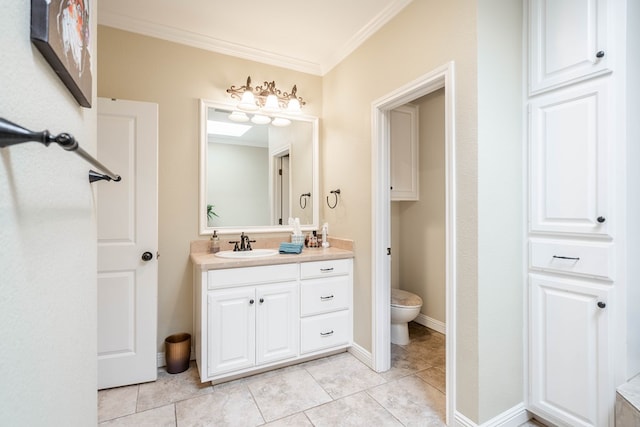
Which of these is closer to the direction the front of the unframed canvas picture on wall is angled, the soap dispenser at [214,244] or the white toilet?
the white toilet

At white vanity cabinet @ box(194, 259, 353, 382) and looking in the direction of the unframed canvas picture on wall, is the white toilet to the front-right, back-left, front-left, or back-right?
back-left

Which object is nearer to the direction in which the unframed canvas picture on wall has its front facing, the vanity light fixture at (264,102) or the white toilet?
the white toilet

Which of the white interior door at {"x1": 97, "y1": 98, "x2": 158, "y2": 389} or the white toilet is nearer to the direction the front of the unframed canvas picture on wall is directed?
the white toilet

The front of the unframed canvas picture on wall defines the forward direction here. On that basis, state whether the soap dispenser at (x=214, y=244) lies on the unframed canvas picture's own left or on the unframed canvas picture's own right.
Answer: on the unframed canvas picture's own left

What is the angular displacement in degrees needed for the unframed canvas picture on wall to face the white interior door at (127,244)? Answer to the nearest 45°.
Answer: approximately 90° to its left

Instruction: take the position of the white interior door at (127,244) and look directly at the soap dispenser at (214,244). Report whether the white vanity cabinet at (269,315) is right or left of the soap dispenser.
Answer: right

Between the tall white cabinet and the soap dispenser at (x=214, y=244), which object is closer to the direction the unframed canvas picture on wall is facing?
the tall white cabinet

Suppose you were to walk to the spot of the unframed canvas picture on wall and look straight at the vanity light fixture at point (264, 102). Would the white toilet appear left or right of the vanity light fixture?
right

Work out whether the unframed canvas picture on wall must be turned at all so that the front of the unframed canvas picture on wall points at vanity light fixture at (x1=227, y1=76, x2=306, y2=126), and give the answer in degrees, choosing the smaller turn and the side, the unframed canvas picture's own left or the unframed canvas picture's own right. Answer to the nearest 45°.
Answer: approximately 45° to the unframed canvas picture's own left

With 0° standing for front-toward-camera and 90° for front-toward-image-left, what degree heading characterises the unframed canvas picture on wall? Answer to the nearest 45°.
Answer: approximately 270°

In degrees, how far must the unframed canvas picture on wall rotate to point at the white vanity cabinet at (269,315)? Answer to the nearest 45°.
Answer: approximately 45° to its left
